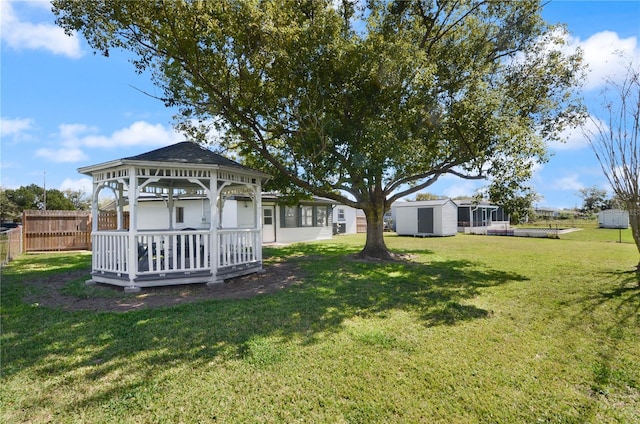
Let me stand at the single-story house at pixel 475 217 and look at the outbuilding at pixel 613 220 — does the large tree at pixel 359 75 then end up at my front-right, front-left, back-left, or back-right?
back-right

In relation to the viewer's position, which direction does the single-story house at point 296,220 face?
facing the viewer

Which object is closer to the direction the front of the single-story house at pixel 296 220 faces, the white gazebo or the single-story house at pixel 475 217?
the white gazebo

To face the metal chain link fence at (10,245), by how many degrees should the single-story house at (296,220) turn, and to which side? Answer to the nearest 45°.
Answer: approximately 45° to its right

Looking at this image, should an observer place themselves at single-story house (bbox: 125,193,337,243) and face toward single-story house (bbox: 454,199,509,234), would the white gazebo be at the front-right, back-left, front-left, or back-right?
back-right

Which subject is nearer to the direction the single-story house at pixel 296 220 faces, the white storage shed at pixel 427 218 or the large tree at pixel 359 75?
the large tree

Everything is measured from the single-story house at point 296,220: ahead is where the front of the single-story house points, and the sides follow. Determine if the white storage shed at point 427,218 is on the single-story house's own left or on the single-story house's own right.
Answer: on the single-story house's own left

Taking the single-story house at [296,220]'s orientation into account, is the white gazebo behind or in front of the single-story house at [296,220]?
in front

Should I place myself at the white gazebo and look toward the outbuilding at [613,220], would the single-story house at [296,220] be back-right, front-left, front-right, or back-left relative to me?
front-left

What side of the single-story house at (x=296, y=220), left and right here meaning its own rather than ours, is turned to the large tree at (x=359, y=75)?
front
